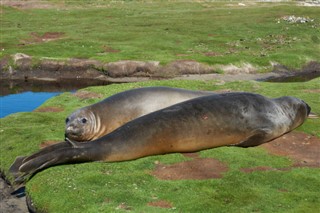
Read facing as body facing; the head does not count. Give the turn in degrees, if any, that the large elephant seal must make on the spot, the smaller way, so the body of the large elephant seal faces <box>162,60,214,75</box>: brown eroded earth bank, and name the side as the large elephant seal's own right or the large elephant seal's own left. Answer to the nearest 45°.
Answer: approximately 90° to the large elephant seal's own left

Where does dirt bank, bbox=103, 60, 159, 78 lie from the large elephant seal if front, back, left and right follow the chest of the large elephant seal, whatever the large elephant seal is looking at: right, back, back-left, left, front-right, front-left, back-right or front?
left

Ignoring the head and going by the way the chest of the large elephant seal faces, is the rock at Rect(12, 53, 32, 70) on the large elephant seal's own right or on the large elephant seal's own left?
on the large elephant seal's own left

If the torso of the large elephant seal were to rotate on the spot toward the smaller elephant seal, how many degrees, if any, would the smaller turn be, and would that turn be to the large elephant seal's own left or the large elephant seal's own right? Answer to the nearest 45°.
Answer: approximately 135° to the large elephant seal's own left

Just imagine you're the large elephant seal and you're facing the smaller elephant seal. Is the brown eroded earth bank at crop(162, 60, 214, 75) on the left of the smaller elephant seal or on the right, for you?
right

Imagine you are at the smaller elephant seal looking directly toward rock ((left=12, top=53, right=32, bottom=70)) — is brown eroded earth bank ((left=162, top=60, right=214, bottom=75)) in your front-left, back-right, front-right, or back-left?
front-right

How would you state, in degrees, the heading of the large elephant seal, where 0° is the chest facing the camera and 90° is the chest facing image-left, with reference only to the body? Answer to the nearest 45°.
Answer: approximately 270°
